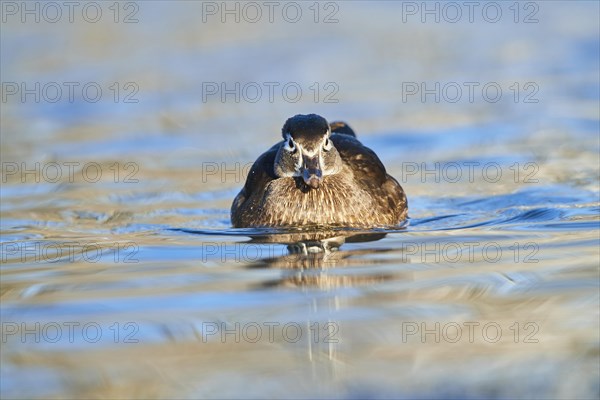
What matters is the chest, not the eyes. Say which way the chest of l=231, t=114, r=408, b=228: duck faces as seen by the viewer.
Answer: toward the camera
